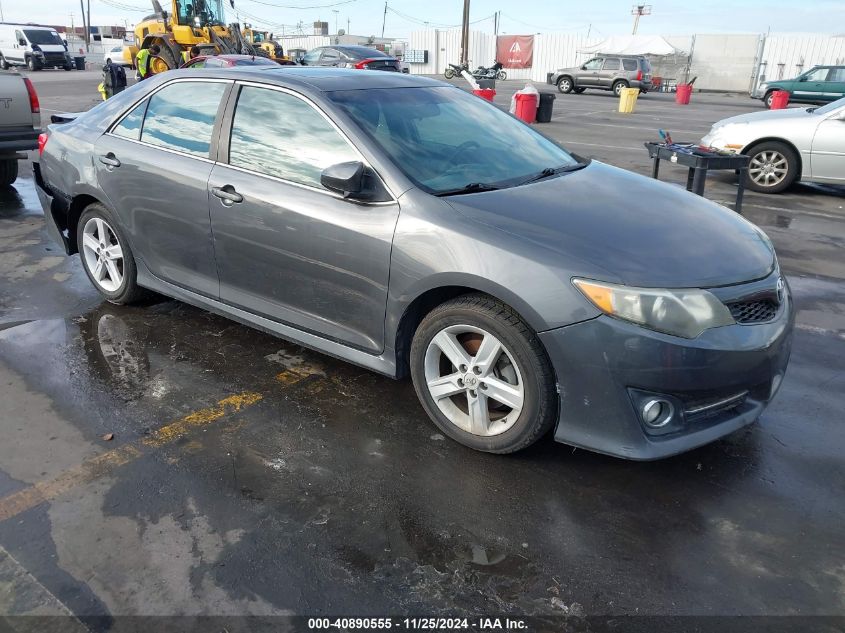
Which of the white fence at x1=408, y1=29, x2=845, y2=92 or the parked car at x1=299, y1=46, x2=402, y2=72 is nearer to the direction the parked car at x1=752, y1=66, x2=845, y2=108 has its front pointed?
the parked car

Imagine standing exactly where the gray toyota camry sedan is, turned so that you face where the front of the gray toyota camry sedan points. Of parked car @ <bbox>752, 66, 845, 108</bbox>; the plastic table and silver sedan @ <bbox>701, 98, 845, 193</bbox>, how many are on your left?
3

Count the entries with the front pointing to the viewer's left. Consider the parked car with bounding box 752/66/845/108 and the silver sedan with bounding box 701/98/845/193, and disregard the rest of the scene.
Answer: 2

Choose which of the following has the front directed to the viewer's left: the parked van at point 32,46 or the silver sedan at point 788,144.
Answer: the silver sedan

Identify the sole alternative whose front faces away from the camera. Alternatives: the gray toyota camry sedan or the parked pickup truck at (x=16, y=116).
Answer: the parked pickup truck

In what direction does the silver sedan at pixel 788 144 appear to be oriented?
to the viewer's left

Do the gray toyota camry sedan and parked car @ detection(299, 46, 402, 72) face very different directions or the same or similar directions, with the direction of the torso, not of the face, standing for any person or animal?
very different directions

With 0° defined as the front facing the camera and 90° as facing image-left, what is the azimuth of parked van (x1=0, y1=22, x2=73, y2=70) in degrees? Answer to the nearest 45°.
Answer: approximately 315°

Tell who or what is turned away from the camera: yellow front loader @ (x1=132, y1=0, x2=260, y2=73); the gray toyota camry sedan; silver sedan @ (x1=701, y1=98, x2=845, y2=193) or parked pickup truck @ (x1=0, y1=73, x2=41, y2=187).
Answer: the parked pickup truck

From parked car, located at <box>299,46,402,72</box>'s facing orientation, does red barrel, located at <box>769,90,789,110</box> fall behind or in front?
behind
